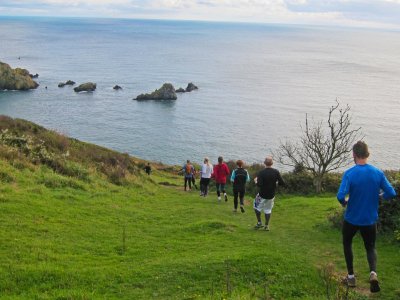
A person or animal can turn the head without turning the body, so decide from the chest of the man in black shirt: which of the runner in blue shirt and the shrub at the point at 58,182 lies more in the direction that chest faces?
the shrub

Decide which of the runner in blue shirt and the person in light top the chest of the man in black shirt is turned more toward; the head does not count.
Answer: the person in light top

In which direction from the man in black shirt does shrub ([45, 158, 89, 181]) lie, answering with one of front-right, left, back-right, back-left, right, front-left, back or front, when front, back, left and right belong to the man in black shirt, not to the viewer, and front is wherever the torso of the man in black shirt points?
front-left

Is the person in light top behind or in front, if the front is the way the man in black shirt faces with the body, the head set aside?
in front

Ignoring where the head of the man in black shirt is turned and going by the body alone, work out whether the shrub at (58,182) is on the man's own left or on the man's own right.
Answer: on the man's own left

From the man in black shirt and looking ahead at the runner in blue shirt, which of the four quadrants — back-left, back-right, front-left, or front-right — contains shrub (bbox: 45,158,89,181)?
back-right

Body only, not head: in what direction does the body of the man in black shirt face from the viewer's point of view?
away from the camera

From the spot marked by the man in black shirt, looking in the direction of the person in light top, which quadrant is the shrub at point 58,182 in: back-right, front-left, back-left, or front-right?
front-left

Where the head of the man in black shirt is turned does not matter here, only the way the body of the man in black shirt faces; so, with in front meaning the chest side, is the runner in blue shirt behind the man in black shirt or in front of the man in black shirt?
behind

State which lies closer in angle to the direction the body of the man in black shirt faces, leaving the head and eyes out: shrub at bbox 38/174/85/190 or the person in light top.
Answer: the person in light top

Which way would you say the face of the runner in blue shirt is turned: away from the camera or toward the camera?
away from the camera
